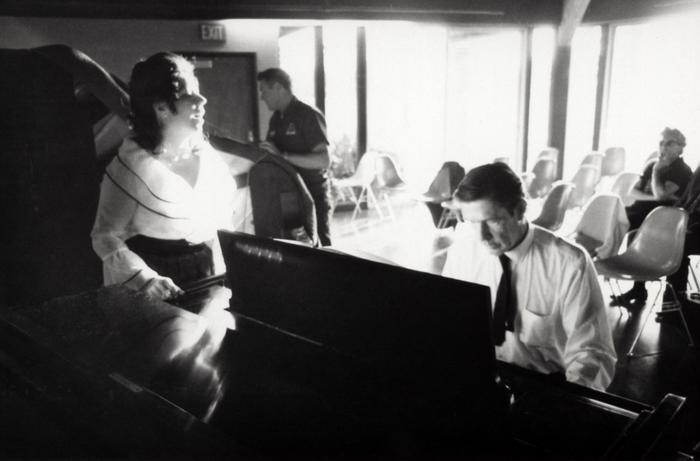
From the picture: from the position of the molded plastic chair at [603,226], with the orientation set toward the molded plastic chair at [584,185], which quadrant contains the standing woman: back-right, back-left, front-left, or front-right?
back-left

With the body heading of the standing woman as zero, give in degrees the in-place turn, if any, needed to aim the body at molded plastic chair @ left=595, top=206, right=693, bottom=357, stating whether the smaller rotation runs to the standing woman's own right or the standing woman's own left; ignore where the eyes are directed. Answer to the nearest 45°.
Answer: approximately 45° to the standing woman's own left

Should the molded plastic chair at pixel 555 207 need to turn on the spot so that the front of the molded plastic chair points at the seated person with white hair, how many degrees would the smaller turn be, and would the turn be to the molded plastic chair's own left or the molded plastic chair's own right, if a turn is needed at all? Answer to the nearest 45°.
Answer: approximately 135° to the molded plastic chair's own left

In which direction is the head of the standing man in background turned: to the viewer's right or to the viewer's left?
to the viewer's left

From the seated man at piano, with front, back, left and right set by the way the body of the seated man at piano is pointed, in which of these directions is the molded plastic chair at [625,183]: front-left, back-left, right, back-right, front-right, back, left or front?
back-right

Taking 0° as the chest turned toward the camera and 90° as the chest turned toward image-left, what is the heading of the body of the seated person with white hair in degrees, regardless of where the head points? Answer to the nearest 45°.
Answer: approximately 45°

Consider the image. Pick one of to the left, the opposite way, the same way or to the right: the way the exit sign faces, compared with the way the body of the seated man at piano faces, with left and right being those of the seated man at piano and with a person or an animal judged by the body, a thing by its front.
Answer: to the left

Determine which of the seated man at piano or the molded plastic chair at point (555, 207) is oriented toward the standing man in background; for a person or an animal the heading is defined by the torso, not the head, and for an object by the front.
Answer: the molded plastic chair

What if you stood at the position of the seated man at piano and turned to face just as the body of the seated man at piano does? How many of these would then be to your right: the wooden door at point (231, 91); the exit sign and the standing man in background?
3

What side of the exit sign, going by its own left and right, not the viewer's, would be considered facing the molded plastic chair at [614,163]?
left
